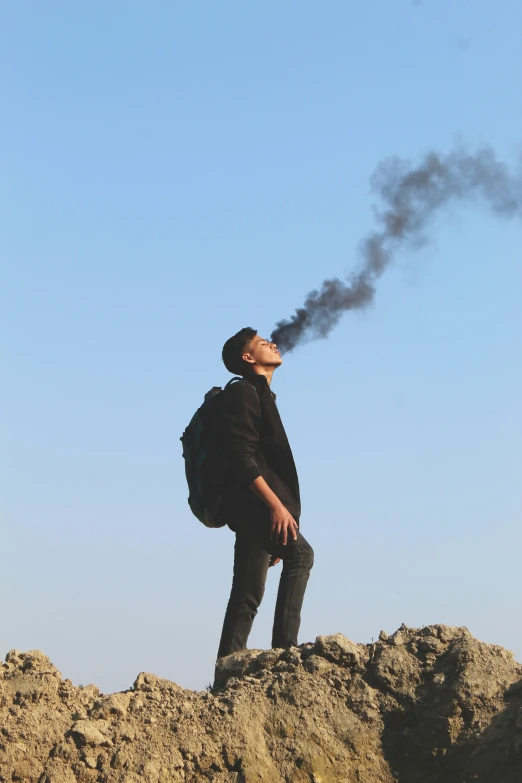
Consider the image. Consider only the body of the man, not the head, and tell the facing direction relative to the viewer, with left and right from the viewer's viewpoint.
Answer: facing to the right of the viewer

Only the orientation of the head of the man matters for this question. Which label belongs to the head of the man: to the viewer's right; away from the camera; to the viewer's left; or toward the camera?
to the viewer's right
